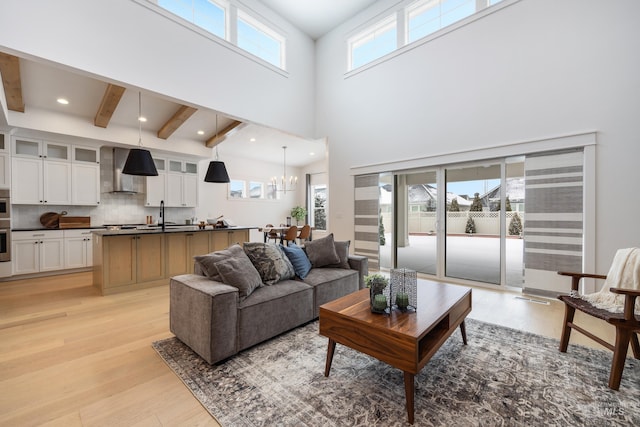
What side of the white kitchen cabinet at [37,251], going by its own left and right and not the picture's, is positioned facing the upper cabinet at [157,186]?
left

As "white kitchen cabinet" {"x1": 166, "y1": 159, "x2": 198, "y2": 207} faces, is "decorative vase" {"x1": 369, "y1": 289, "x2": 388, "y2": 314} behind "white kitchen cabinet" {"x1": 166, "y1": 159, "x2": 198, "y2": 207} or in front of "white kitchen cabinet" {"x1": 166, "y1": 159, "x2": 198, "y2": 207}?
in front

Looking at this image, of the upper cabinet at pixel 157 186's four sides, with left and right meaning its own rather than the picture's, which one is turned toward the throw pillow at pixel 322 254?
front

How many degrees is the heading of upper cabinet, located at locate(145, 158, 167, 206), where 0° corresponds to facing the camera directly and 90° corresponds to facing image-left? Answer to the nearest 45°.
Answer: approximately 0°

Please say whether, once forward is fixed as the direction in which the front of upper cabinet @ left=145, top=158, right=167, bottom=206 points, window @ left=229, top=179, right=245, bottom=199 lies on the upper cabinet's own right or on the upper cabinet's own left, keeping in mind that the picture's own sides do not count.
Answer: on the upper cabinet's own left

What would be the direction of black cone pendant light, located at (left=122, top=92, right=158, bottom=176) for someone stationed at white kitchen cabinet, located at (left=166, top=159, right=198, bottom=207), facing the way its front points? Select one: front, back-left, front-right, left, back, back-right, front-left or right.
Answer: front-right

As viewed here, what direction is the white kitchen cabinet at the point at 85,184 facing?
toward the camera

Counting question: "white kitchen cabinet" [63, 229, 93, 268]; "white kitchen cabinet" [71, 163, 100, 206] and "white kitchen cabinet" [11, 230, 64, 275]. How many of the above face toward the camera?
3

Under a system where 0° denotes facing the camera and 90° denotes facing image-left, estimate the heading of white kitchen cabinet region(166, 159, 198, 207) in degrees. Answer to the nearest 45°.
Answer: approximately 315°

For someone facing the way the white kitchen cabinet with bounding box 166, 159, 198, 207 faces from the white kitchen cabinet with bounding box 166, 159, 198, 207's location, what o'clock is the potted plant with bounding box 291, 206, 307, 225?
The potted plant is roughly at 10 o'clock from the white kitchen cabinet.

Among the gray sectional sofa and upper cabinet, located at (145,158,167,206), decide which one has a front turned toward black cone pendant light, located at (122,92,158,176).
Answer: the upper cabinet
